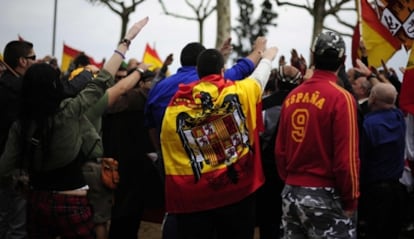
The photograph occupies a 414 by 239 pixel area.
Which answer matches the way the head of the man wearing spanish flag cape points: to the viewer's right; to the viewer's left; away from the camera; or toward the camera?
away from the camera

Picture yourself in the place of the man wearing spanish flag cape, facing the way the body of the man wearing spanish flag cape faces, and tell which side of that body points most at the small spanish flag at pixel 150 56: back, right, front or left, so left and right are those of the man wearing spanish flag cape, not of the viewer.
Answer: front

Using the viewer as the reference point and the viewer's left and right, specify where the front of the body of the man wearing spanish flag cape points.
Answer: facing away from the viewer

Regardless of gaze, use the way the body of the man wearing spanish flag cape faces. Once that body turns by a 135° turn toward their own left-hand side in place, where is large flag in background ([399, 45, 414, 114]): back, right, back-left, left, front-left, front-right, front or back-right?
back
